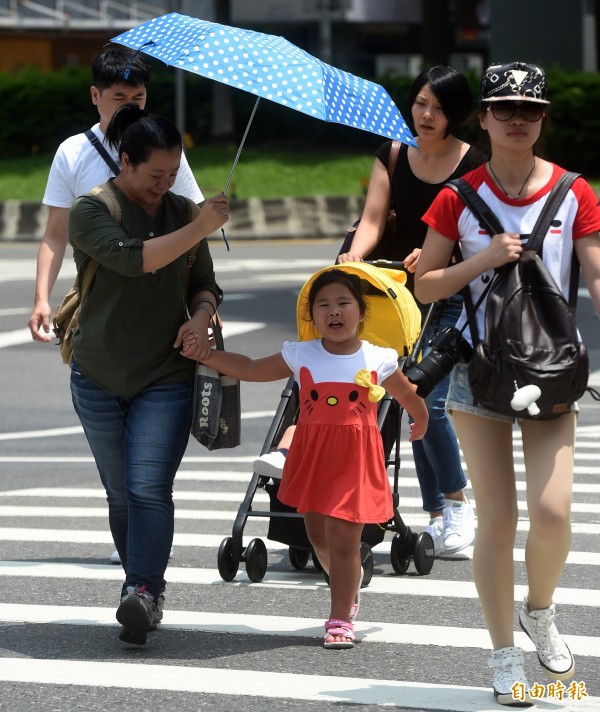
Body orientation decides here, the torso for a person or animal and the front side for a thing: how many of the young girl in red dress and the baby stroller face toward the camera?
2

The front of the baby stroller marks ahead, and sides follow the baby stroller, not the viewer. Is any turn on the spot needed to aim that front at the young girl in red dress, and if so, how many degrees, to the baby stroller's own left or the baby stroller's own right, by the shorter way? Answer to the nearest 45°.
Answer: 0° — it already faces them

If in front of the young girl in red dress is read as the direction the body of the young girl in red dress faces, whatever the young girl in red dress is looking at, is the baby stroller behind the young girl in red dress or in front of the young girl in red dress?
behind

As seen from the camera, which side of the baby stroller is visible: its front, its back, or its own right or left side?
front

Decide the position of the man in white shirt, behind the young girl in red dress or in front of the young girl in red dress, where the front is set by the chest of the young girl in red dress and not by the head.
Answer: behind

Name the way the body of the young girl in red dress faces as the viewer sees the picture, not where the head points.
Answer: toward the camera
